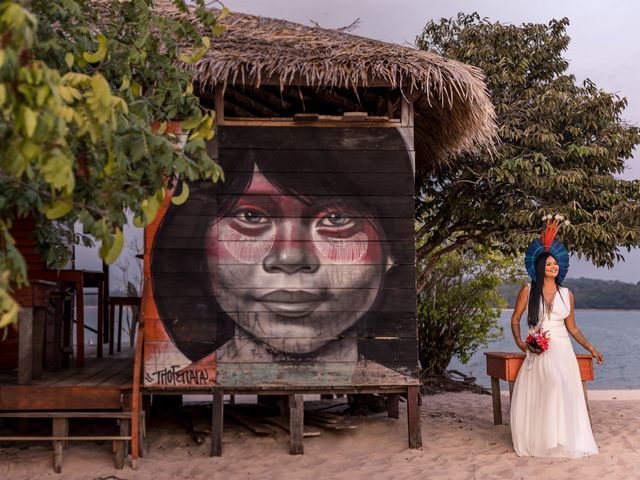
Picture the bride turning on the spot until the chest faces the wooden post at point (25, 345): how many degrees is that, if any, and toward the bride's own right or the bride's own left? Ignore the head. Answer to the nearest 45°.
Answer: approximately 135° to the bride's own right

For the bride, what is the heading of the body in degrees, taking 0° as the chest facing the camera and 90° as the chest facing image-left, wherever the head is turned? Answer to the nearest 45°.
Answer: approximately 315°

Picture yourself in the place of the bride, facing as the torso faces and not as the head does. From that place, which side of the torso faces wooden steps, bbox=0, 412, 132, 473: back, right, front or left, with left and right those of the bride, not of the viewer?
right

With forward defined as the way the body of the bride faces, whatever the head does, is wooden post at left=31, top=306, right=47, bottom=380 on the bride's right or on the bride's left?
on the bride's right

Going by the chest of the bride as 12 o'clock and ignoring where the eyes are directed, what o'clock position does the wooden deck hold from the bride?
The wooden deck is roughly at 4 o'clock from the bride.

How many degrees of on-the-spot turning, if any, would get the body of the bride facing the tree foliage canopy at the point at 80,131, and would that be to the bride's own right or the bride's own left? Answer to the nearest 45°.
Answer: approximately 90° to the bride's own right

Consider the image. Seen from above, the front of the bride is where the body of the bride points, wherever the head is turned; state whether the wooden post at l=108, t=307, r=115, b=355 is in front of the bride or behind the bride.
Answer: behind

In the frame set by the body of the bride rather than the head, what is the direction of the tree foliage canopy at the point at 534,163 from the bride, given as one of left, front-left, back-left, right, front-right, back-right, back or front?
back-left

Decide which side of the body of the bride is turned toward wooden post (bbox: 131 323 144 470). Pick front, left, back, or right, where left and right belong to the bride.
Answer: right
